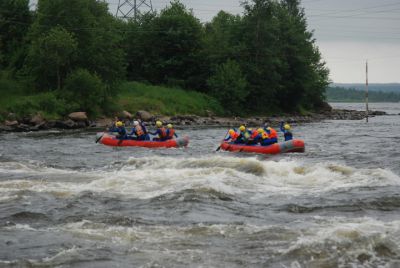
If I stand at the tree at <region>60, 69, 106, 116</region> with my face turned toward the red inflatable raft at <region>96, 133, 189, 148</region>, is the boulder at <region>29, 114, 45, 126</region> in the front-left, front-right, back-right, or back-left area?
front-right

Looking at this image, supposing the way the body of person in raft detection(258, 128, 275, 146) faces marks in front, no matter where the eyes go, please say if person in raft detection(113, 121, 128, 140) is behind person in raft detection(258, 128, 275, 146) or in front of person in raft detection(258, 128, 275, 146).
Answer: in front

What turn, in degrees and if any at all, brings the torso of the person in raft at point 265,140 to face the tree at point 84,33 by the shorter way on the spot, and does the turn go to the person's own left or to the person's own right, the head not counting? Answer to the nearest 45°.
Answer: approximately 45° to the person's own right

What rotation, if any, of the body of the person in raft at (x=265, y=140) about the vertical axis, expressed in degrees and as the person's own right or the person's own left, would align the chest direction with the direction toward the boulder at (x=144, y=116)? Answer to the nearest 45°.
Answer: approximately 45° to the person's own right

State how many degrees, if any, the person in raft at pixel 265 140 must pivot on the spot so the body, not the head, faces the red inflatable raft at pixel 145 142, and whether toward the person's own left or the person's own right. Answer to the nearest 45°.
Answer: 0° — they already face it

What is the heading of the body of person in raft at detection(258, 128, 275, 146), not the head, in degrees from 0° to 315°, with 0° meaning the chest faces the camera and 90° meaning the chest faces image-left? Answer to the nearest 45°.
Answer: approximately 90°

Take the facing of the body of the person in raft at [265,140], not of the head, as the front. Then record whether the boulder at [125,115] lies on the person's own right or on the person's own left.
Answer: on the person's own right

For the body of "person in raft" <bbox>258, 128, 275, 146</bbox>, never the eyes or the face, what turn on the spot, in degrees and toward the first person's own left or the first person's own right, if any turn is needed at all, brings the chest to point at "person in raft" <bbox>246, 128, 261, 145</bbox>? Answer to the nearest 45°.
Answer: approximately 45° to the first person's own right

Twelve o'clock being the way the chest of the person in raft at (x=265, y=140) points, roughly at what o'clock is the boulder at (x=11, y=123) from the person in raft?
The boulder is roughly at 1 o'clock from the person in raft.

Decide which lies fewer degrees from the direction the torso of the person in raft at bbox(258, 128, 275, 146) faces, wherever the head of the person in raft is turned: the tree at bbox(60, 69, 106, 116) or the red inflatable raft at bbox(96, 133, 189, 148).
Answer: the red inflatable raft

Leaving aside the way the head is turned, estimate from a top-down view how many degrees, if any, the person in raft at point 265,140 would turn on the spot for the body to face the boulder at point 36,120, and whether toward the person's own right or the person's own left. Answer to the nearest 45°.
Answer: approximately 45° to the person's own right

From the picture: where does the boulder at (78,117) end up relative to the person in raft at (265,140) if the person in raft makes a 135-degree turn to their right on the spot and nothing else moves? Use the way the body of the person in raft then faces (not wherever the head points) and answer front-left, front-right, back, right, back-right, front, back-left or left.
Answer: left

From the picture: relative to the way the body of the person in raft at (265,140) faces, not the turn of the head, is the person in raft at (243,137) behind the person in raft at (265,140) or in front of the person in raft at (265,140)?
in front
